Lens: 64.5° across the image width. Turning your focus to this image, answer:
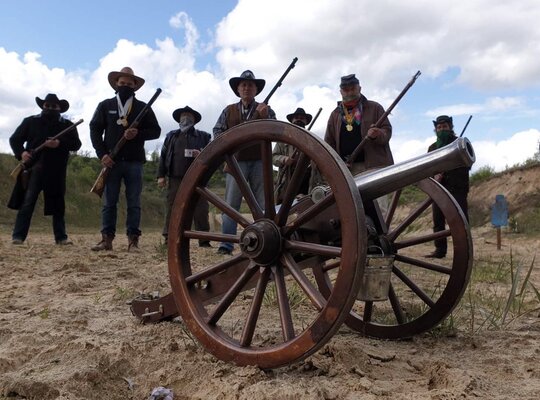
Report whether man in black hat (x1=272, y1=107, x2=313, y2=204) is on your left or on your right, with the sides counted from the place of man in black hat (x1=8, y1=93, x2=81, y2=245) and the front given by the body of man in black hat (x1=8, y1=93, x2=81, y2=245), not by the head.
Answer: on your left

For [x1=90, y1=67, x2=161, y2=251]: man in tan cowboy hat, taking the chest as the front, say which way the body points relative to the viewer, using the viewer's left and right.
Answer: facing the viewer

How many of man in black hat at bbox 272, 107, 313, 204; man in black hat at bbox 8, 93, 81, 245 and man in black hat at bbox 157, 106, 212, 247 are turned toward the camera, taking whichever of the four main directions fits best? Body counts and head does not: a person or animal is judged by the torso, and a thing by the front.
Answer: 3

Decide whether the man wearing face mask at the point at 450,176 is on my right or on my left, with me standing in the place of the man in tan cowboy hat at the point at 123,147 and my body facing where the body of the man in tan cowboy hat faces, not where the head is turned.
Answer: on my left

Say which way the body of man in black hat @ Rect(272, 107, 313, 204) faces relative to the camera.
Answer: toward the camera

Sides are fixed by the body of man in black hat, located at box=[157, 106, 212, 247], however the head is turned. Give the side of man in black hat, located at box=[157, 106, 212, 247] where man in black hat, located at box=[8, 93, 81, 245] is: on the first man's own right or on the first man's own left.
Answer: on the first man's own right

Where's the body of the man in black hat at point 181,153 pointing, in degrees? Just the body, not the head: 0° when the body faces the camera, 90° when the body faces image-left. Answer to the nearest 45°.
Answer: approximately 0°

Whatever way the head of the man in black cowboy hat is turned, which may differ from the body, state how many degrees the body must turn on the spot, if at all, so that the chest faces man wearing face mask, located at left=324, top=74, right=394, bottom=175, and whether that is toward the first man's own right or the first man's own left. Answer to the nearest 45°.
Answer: approximately 45° to the first man's own left

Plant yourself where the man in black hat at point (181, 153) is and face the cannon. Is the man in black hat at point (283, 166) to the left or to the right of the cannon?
left

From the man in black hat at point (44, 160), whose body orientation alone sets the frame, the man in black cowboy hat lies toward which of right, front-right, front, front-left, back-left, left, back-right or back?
front-left

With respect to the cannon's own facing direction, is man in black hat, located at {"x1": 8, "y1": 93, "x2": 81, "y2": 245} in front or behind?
behind

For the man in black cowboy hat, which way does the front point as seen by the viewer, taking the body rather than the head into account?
toward the camera
